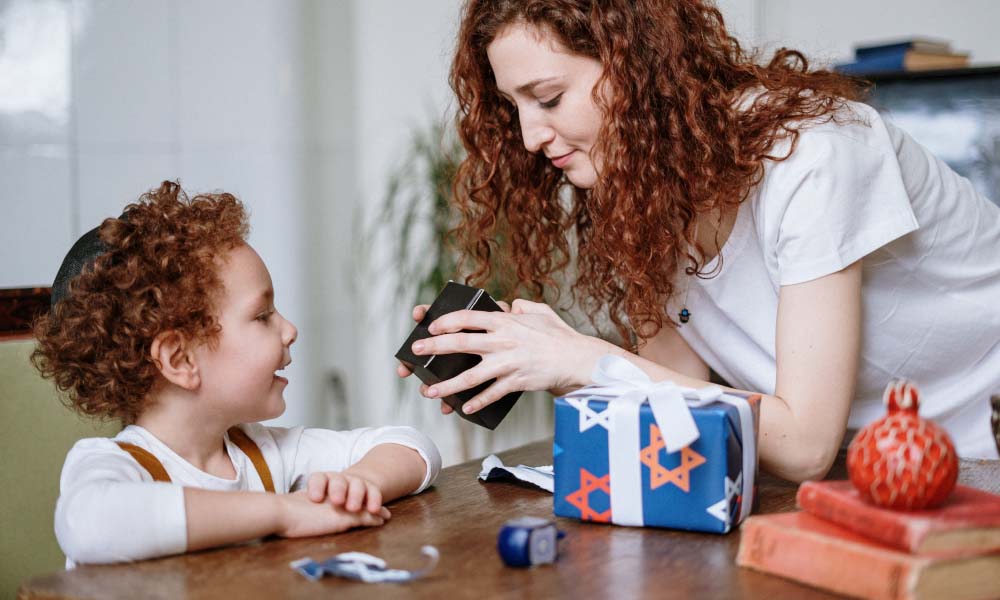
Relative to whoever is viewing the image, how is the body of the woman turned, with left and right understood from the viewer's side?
facing to the left of the viewer

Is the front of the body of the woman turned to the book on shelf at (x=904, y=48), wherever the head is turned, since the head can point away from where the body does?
no

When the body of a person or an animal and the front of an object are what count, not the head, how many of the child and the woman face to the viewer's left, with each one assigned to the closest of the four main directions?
1

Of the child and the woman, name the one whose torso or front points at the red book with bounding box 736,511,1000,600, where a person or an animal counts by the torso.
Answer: the child

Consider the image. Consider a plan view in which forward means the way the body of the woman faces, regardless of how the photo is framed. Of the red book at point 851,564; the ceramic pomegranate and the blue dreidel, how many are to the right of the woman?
0

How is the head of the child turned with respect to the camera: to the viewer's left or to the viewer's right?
to the viewer's right

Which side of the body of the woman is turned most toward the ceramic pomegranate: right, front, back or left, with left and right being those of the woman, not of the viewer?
left

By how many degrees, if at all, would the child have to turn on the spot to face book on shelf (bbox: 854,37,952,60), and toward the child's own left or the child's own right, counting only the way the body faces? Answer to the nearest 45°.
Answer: approximately 90° to the child's own left

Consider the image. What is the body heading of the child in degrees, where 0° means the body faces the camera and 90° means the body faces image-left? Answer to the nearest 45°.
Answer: approximately 315°

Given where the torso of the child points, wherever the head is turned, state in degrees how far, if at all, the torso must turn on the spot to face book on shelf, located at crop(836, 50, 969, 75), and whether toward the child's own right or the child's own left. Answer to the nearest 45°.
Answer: approximately 90° to the child's own left

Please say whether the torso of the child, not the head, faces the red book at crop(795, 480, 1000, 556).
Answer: yes

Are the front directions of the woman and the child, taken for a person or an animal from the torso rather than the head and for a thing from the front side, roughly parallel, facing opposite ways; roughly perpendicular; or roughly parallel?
roughly parallel, facing opposite ways

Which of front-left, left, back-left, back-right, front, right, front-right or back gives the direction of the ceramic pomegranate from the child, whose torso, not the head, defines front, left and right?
front

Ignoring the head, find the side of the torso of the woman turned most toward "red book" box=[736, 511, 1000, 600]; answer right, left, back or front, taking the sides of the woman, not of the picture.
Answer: left

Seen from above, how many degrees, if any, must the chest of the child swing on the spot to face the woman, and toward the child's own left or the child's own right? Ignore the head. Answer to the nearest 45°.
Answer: approximately 45° to the child's own left

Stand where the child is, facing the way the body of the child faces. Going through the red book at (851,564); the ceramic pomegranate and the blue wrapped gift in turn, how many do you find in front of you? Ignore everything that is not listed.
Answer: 3
